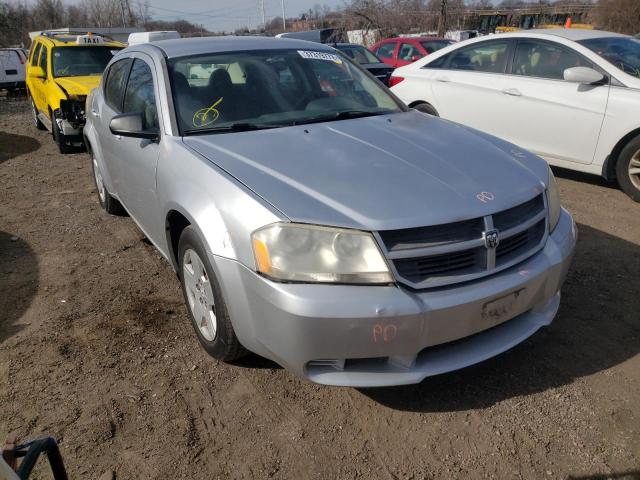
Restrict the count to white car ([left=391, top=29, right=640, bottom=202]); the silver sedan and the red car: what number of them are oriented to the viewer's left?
0

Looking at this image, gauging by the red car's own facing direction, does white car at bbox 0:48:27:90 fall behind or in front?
behind

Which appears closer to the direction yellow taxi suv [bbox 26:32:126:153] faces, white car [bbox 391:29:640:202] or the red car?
the white car

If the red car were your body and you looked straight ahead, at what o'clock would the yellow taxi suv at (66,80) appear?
The yellow taxi suv is roughly at 3 o'clock from the red car.

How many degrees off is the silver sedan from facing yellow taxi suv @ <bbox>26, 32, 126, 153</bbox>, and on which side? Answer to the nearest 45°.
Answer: approximately 180°

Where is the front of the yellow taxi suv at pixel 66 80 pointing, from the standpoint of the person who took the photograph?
facing the viewer and to the right of the viewer

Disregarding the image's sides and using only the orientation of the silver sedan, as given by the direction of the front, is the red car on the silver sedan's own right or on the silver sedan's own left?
on the silver sedan's own left

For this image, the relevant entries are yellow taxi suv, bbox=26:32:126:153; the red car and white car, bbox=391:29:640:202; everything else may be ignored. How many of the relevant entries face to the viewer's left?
0

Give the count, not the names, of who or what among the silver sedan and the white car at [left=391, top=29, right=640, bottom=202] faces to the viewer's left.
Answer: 0

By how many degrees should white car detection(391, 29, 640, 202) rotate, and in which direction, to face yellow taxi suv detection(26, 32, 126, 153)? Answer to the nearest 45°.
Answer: approximately 135° to its right

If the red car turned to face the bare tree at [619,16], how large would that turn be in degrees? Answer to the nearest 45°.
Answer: approximately 90° to its left

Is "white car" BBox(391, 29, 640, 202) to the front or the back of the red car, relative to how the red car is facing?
to the front
